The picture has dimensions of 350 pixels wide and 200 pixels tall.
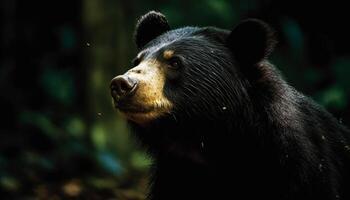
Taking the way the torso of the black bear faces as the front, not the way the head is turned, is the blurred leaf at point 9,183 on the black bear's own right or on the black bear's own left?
on the black bear's own right

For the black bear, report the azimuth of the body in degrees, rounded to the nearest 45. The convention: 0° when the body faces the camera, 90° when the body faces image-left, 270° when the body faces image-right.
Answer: approximately 45°

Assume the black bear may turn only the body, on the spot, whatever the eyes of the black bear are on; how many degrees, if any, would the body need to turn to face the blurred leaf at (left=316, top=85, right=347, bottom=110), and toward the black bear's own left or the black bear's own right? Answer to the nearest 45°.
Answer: approximately 135° to the black bear's own right

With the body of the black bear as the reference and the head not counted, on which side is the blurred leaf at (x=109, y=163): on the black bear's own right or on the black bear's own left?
on the black bear's own right
